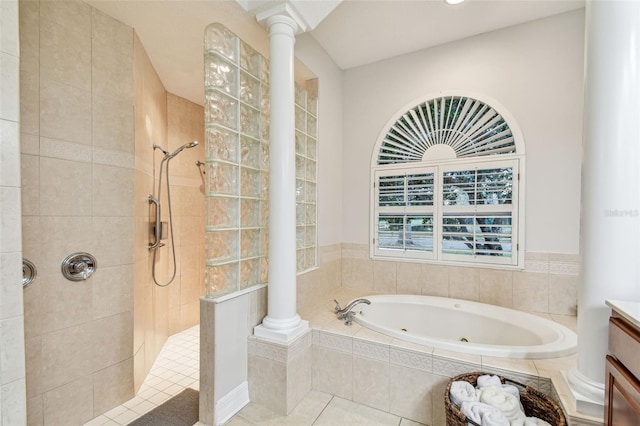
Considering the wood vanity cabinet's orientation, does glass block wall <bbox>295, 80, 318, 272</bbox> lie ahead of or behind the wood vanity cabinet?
ahead

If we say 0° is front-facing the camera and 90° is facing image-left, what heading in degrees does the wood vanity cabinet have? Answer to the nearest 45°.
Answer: approximately 90°

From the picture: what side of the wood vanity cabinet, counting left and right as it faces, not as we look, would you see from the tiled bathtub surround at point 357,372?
front

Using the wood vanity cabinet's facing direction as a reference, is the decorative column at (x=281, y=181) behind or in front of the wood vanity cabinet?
in front

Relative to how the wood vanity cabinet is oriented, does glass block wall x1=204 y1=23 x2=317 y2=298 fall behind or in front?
in front

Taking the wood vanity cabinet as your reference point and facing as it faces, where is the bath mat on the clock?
The bath mat is roughly at 11 o'clock from the wood vanity cabinet.

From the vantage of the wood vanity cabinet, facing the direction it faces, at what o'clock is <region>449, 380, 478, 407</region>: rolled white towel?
The rolled white towel is roughly at 12 o'clock from the wood vanity cabinet.

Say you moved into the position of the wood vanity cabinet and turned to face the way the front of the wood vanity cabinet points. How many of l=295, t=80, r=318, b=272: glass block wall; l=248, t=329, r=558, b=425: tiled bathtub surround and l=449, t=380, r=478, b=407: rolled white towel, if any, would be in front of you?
3
